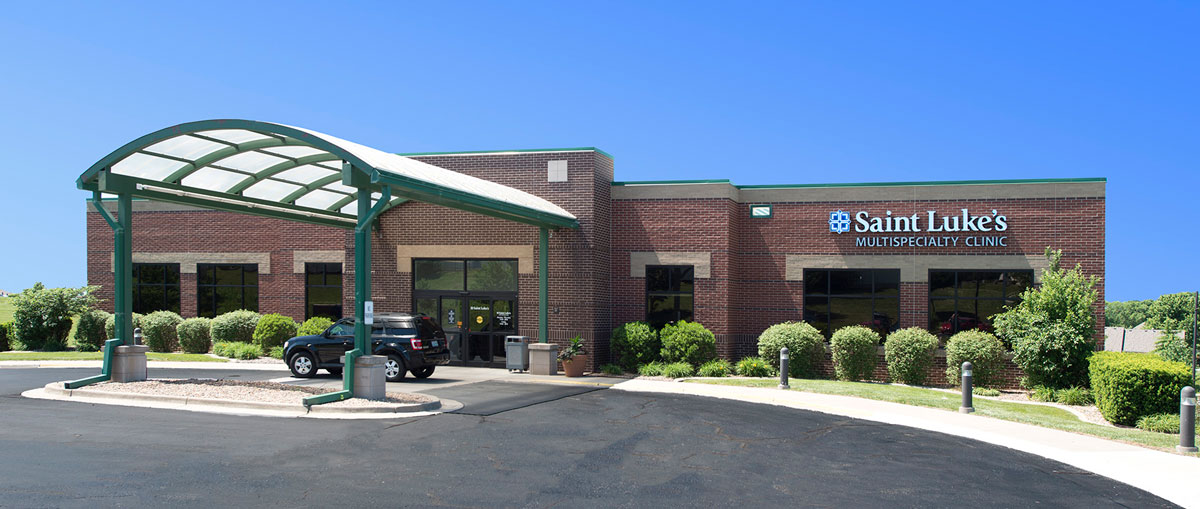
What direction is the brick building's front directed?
toward the camera

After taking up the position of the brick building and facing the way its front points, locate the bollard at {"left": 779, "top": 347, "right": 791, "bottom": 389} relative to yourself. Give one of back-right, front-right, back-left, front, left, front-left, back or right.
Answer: front

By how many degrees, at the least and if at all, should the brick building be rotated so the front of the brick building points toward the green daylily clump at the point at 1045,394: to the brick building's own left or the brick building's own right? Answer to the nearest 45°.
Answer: approximately 45° to the brick building's own left

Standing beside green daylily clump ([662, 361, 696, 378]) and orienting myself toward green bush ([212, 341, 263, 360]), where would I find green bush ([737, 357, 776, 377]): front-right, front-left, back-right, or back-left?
back-right
